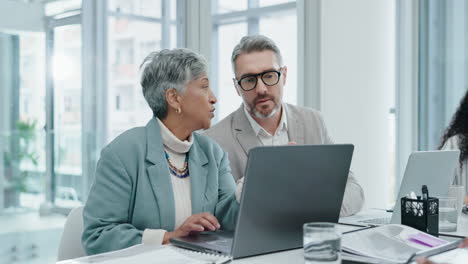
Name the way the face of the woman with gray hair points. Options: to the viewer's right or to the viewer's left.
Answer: to the viewer's right

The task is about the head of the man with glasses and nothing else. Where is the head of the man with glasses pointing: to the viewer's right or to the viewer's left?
to the viewer's left

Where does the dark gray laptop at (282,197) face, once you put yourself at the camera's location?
facing away from the viewer and to the left of the viewer

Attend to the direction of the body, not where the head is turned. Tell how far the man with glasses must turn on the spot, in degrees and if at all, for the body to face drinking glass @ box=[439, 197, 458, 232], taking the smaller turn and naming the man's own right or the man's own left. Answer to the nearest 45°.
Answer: approximately 45° to the man's own left

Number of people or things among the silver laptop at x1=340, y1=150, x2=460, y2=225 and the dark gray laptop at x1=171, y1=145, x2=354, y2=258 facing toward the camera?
0

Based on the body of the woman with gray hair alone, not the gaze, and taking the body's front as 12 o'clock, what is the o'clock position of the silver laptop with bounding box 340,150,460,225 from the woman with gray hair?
The silver laptop is roughly at 11 o'clock from the woman with gray hair.

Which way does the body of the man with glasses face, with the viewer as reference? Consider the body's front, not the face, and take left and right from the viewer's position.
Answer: facing the viewer

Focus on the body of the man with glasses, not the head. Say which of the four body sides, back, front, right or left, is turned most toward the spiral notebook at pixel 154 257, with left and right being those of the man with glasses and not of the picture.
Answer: front

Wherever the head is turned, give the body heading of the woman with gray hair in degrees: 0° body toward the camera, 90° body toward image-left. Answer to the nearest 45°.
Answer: approximately 315°

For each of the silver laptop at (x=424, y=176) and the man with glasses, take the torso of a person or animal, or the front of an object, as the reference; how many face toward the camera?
1

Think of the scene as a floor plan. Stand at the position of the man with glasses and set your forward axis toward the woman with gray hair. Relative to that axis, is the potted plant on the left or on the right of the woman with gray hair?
right

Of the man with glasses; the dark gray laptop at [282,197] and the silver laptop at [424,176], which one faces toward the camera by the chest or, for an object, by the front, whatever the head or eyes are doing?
the man with glasses
